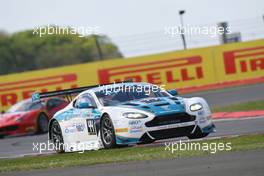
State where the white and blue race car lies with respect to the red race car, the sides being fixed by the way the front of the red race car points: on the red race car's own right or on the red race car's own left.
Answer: on the red race car's own left

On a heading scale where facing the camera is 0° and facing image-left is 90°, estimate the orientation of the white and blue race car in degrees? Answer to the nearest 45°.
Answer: approximately 315°

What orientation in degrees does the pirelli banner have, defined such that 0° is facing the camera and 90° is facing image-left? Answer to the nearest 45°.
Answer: approximately 0°

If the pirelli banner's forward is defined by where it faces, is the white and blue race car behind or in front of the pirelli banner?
in front

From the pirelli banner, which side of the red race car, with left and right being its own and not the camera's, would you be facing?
back

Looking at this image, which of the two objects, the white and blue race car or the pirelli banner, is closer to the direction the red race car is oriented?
the white and blue race car

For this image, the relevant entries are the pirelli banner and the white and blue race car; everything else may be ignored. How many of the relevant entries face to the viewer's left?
0
